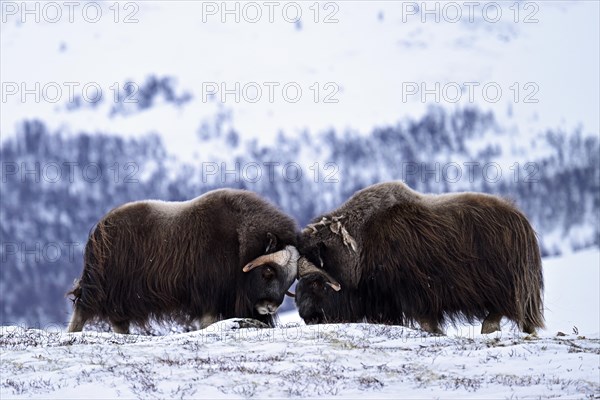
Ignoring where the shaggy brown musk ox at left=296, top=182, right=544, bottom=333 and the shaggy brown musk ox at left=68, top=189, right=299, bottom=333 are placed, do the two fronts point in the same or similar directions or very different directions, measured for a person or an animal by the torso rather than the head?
very different directions

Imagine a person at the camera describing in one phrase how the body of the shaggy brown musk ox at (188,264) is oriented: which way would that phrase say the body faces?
to the viewer's right

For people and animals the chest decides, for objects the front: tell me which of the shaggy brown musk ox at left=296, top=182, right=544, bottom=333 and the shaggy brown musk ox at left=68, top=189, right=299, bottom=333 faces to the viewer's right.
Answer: the shaggy brown musk ox at left=68, top=189, right=299, bottom=333

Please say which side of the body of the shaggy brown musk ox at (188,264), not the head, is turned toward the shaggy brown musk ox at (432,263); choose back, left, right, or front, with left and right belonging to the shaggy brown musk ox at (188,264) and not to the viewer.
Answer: front

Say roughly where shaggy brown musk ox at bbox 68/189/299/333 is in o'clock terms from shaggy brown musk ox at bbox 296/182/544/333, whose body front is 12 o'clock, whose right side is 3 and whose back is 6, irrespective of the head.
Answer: shaggy brown musk ox at bbox 68/189/299/333 is roughly at 12 o'clock from shaggy brown musk ox at bbox 296/182/544/333.

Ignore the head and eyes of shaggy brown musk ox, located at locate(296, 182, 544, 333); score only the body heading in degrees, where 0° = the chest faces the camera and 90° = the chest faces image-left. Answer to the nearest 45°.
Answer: approximately 90°

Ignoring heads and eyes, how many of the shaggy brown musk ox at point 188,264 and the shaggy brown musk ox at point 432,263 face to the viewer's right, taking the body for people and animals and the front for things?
1
